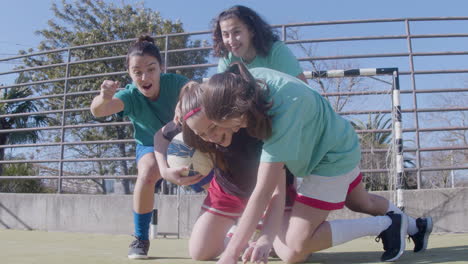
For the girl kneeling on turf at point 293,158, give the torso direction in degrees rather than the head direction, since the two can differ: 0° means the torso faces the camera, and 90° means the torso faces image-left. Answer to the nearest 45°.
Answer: approximately 90°

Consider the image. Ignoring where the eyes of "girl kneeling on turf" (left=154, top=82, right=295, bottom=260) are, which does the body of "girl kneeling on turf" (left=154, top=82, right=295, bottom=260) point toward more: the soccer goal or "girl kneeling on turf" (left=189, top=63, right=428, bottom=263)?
the girl kneeling on turf

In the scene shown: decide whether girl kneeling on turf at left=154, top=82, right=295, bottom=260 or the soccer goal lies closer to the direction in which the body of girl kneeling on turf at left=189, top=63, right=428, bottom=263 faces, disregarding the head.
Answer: the girl kneeling on turf

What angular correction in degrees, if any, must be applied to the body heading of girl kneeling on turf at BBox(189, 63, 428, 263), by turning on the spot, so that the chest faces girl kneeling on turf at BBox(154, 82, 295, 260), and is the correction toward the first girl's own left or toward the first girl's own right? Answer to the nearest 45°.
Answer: approximately 45° to the first girl's own right

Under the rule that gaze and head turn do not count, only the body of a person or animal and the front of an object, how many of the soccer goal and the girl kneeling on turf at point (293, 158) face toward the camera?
1

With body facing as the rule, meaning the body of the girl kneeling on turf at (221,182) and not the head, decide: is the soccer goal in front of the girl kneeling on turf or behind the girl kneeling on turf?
behind

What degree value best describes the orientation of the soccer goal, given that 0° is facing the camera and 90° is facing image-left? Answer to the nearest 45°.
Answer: approximately 0°

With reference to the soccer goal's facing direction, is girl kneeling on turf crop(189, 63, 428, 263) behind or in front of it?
in front

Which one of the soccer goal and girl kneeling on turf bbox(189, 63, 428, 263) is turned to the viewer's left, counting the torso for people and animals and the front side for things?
the girl kneeling on turf

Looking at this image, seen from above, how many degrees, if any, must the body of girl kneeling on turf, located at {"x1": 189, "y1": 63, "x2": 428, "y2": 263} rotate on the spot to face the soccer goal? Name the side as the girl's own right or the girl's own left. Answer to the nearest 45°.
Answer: approximately 90° to the girl's own right

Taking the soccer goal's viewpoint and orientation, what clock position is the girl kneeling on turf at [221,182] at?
The girl kneeling on turf is roughly at 1 o'clock from the soccer goal.

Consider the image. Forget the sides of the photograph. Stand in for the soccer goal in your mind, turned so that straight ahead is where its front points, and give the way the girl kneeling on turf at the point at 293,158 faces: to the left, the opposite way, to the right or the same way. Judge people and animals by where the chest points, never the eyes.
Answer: to the right

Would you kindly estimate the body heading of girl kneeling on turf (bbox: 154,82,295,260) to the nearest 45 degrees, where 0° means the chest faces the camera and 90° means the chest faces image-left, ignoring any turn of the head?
approximately 45°

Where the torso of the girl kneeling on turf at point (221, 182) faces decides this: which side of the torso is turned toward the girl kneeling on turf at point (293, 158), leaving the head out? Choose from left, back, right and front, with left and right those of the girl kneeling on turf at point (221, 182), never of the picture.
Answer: left
